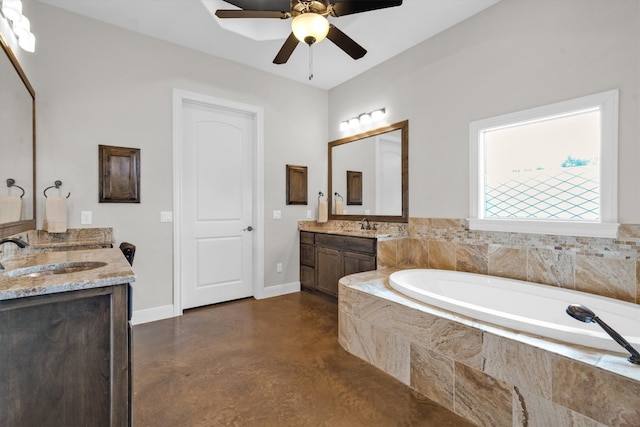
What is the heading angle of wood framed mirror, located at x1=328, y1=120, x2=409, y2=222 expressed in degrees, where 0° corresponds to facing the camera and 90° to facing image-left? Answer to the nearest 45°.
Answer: approximately 45°

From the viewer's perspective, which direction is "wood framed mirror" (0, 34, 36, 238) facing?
to the viewer's right

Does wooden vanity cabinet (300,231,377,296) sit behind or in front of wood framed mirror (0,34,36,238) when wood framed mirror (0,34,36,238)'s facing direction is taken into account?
in front

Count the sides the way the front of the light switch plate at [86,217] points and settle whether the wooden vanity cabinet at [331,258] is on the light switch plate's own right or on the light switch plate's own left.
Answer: on the light switch plate's own left

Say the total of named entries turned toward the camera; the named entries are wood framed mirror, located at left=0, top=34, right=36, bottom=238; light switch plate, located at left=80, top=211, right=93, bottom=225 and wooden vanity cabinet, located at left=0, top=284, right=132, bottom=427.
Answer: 1

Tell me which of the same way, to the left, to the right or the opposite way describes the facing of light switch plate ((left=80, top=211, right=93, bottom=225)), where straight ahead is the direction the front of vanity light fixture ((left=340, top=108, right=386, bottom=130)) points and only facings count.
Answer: to the left

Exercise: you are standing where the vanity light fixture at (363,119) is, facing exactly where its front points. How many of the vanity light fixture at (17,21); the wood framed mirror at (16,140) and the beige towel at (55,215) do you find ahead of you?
3

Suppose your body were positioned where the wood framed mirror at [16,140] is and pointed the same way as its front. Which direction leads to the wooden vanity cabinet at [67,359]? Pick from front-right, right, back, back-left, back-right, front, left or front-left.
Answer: right

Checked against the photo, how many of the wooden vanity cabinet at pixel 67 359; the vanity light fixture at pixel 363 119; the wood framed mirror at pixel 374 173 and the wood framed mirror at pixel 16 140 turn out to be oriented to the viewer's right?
2

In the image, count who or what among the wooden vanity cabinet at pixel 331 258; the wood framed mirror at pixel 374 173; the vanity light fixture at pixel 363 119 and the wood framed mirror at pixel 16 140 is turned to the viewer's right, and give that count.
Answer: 1

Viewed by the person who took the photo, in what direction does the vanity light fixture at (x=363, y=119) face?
facing the viewer and to the left of the viewer

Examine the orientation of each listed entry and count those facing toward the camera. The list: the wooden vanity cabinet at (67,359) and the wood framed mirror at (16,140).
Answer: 0

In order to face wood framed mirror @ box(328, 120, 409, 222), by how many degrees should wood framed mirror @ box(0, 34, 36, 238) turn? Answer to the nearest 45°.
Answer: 0° — it already faces it

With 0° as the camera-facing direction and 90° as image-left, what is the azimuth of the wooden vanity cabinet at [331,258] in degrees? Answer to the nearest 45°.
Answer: approximately 45°

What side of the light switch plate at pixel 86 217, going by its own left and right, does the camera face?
front
